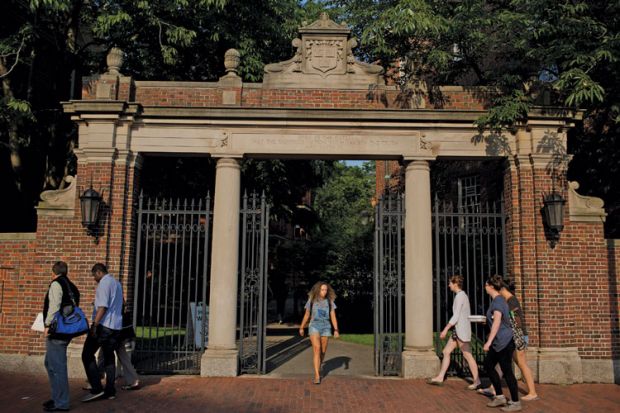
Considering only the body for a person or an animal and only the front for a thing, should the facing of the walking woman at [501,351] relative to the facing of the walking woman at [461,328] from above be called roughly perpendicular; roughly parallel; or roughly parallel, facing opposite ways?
roughly parallel

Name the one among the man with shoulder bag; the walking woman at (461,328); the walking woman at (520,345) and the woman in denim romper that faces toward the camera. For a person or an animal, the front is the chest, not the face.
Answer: the woman in denim romper

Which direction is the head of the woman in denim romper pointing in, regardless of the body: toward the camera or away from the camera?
toward the camera

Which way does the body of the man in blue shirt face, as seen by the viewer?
to the viewer's left

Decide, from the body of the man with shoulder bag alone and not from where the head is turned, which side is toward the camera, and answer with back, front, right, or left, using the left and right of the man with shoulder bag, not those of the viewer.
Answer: left

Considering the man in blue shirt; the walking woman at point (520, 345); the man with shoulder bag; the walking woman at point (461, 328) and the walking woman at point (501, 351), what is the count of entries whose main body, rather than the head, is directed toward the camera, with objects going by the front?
0
